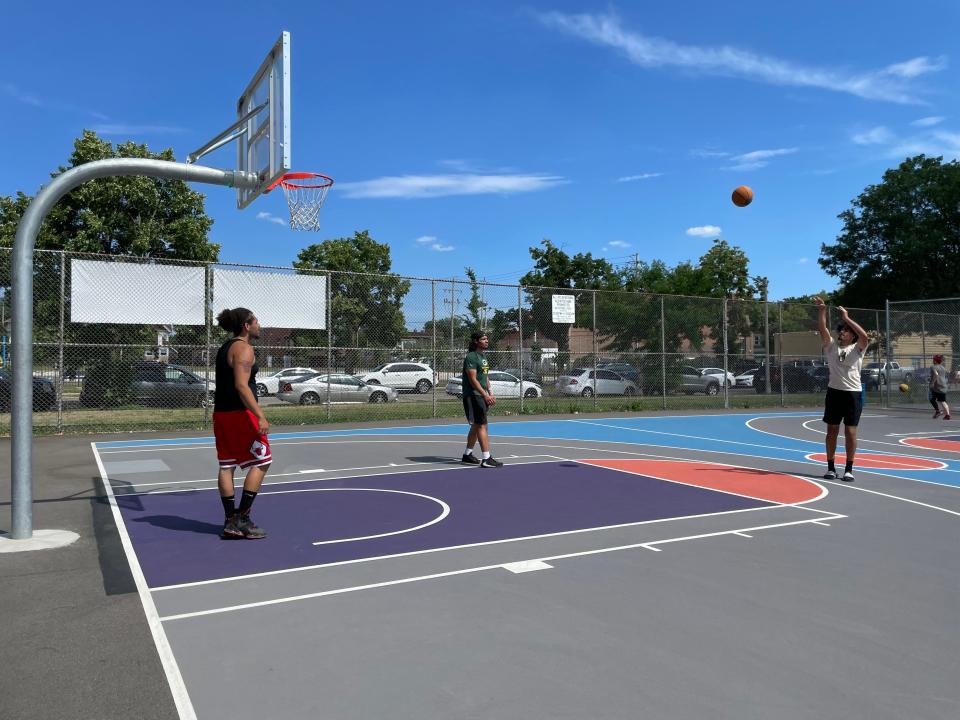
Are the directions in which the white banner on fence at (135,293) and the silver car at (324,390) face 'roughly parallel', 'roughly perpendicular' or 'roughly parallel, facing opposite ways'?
roughly perpendicular

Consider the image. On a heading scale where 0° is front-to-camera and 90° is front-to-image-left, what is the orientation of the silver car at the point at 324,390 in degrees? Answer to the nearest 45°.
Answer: approximately 270°

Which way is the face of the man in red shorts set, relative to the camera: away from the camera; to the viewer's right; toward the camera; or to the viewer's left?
to the viewer's right

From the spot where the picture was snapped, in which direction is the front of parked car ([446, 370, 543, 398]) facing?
facing to the right of the viewer
